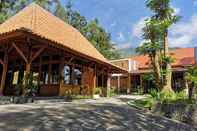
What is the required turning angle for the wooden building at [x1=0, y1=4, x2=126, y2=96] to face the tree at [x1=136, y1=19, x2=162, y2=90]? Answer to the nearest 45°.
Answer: approximately 45° to its left

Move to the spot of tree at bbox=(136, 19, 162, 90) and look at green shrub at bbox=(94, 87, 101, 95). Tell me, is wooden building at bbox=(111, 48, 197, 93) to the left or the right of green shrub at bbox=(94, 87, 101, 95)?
right

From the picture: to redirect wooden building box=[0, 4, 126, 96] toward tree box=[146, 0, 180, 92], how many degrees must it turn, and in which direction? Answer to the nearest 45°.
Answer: approximately 45° to its left

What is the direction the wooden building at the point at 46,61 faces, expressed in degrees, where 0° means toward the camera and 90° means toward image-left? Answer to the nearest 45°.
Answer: approximately 315°

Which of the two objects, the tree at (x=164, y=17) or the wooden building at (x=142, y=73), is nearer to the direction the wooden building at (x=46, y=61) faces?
the tree

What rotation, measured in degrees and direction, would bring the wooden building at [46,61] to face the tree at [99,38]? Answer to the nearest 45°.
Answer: approximately 135° to its left

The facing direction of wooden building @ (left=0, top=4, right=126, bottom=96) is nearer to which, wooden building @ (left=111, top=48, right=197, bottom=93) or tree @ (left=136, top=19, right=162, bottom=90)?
the tree

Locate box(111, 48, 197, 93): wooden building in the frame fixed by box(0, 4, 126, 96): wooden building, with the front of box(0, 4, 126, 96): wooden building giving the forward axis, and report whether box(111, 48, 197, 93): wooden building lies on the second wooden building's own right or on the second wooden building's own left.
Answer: on the second wooden building's own left
